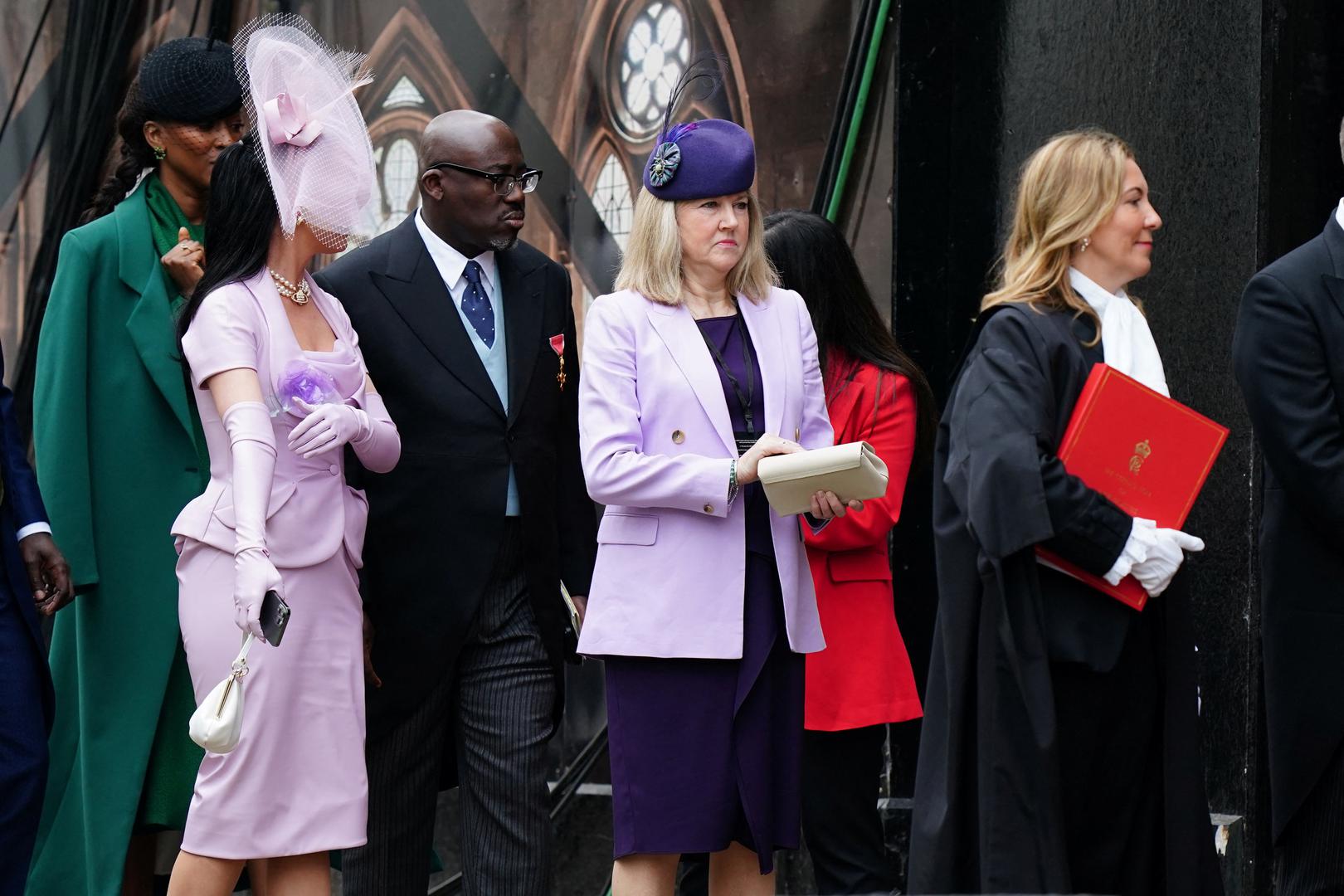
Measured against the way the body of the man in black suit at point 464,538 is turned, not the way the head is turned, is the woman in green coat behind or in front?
behind

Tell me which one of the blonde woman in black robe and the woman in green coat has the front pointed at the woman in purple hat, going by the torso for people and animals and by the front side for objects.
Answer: the woman in green coat

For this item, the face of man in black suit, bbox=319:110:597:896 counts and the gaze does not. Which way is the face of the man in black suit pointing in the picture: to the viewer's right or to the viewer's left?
to the viewer's right

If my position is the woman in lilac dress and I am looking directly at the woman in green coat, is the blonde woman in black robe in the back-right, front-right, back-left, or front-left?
back-right

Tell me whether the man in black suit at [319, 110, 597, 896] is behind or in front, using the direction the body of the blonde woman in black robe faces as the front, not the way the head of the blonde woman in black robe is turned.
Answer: behind

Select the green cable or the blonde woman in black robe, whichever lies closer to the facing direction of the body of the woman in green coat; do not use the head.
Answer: the blonde woman in black robe

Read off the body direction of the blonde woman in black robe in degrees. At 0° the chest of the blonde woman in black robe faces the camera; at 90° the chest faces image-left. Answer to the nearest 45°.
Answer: approximately 270°

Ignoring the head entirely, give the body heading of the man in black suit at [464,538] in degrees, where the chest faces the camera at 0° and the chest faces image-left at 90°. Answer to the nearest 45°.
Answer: approximately 315°

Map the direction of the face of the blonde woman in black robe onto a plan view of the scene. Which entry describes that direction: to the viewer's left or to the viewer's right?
to the viewer's right
